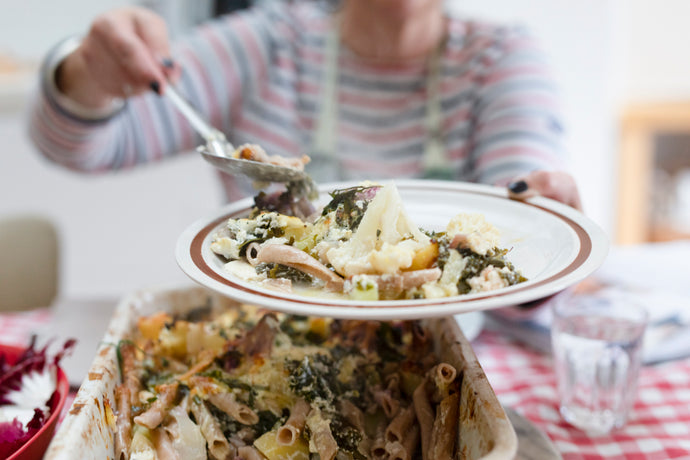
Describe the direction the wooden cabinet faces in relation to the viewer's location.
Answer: facing the viewer

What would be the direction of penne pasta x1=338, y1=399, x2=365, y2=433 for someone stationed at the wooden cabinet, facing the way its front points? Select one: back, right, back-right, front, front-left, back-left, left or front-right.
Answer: front

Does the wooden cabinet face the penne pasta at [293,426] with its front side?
yes

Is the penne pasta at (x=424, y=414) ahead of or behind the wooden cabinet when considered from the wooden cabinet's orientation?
ahead

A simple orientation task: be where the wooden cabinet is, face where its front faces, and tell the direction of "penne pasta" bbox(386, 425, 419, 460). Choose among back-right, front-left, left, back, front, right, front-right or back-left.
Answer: front

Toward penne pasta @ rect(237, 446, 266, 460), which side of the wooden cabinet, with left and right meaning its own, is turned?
front

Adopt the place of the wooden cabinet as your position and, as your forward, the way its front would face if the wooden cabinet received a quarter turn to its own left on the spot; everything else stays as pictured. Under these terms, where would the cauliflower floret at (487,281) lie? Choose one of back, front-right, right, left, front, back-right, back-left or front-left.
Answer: right

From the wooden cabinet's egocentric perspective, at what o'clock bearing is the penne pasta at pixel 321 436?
The penne pasta is roughly at 12 o'clock from the wooden cabinet.

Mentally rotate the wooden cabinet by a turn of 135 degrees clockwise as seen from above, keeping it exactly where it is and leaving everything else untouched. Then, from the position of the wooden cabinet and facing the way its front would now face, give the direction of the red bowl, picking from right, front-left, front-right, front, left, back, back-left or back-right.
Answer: back-left

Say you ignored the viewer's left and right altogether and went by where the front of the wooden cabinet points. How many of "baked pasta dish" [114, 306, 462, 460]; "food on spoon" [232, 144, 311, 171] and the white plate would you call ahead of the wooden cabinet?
3

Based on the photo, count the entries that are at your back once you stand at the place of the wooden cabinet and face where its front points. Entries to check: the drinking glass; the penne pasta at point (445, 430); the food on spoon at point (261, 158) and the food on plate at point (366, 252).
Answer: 0

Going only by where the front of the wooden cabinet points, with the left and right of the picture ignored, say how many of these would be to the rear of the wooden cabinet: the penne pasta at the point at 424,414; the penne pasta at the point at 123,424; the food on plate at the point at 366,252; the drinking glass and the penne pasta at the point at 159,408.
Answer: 0

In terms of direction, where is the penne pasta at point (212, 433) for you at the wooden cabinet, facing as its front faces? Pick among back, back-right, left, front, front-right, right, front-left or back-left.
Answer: front

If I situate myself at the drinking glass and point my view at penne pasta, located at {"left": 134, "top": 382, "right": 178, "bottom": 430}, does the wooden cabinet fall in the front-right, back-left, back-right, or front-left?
back-right

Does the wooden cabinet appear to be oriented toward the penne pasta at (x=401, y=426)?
yes

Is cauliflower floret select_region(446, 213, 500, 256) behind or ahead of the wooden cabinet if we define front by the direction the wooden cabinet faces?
ahead

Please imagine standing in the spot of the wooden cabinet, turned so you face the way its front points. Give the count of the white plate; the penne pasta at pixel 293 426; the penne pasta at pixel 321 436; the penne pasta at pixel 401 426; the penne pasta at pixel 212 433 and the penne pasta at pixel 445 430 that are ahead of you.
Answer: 6

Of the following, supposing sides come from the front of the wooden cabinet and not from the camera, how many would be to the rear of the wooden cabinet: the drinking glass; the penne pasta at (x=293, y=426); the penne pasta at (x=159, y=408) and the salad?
0

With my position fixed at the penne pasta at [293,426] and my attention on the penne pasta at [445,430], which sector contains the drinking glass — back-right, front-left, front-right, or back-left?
front-left

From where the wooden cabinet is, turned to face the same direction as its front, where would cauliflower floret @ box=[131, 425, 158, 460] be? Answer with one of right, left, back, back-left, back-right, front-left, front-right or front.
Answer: front

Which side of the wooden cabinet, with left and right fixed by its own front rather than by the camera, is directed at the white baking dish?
front
